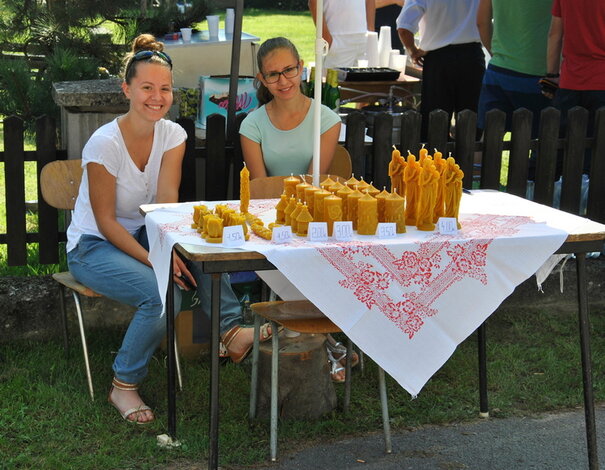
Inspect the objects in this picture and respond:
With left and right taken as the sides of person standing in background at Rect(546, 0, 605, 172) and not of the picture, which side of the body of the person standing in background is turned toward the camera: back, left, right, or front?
back

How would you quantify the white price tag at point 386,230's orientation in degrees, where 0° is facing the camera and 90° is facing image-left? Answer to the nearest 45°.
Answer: approximately 0°

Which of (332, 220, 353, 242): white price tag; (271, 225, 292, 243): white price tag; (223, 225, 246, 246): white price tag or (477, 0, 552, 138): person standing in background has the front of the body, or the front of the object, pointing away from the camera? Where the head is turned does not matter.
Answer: the person standing in background

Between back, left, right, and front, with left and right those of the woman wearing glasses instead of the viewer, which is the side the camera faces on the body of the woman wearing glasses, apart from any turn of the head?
front

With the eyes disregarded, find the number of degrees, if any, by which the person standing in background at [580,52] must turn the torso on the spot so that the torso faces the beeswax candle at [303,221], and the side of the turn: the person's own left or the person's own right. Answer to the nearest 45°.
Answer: approximately 180°

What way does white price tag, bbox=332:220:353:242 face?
toward the camera

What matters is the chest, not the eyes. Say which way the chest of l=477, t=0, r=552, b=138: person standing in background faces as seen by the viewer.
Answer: away from the camera

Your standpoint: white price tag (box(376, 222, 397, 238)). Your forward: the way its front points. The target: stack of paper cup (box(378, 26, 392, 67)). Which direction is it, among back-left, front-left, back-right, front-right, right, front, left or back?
back

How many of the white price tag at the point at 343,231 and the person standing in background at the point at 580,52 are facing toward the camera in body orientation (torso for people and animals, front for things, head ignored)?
1

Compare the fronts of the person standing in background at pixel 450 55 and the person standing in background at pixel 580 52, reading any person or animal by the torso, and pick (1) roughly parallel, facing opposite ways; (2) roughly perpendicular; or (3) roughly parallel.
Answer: roughly parallel

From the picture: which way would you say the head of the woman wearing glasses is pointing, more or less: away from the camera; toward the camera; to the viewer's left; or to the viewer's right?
toward the camera

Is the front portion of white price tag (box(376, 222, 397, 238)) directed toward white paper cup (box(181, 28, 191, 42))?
no

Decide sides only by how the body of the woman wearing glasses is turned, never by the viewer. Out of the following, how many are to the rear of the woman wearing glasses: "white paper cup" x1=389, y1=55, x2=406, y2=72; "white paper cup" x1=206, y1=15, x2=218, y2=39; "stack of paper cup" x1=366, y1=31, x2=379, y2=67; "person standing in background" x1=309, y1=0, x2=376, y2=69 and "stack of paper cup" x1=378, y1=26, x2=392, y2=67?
5

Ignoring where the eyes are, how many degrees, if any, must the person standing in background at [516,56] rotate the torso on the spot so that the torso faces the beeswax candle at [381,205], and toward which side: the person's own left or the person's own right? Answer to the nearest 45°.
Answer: approximately 180°

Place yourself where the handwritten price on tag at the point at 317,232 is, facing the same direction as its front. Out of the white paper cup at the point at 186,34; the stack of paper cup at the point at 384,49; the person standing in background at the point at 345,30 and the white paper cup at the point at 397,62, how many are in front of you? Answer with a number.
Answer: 0

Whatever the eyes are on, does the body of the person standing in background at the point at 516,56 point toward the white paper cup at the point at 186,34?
no

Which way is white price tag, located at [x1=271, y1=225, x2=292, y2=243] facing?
toward the camera

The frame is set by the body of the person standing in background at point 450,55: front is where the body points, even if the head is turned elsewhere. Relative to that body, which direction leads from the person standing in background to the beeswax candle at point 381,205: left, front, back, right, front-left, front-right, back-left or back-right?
back

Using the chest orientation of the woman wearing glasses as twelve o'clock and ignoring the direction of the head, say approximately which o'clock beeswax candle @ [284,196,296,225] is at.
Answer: The beeswax candle is roughly at 12 o'clock from the woman wearing glasses.

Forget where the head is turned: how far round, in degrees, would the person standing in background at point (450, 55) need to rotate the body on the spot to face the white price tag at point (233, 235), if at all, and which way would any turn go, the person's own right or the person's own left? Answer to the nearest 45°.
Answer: approximately 180°
